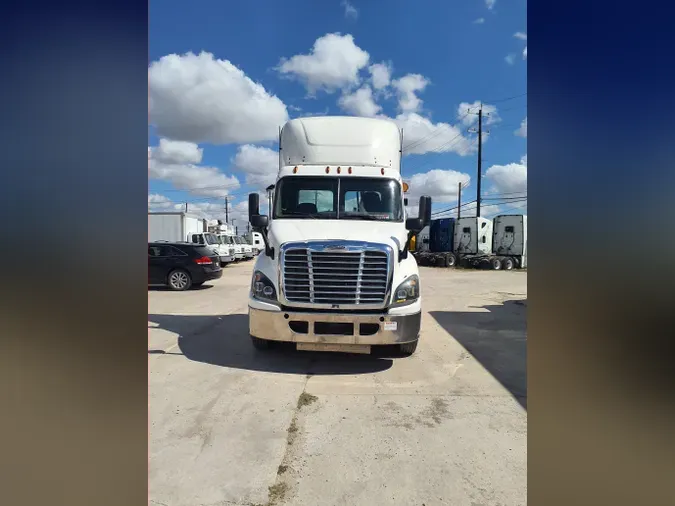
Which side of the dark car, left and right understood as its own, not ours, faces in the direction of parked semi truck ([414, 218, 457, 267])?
right

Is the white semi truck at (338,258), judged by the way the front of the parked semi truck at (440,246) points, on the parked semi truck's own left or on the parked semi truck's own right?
on the parked semi truck's own left

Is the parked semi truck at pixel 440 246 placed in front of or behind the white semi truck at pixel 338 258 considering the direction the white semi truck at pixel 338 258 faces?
behind

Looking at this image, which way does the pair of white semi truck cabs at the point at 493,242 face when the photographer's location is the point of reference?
facing away from the viewer and to the right of the viewer

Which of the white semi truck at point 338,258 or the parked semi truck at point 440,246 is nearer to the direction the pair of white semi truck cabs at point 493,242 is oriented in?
the parked semi truck

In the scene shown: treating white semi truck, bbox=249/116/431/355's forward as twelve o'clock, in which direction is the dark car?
The dark car is roughly at 5 o'clock from the white semi truck.

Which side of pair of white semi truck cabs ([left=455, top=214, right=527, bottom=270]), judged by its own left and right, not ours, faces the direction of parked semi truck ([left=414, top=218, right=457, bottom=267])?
left

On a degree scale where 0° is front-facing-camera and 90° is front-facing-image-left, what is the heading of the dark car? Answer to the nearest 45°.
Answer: approximately 135°
